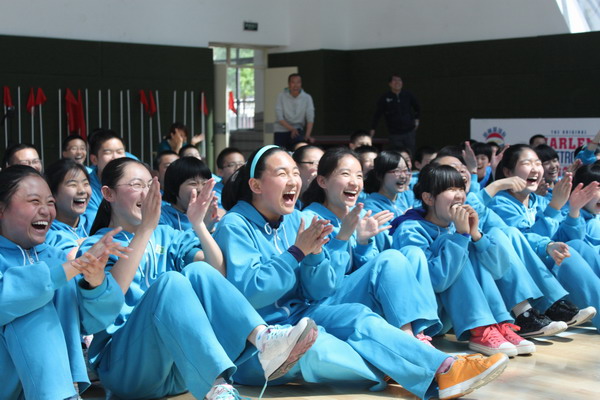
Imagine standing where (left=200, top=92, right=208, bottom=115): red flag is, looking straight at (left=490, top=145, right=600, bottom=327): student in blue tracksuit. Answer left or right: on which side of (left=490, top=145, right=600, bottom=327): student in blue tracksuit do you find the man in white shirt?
left

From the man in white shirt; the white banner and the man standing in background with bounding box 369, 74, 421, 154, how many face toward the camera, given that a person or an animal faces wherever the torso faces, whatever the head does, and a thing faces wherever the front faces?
3

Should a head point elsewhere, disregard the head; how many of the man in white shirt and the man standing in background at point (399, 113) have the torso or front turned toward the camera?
2

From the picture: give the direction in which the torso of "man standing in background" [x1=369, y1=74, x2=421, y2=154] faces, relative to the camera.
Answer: toward the camera

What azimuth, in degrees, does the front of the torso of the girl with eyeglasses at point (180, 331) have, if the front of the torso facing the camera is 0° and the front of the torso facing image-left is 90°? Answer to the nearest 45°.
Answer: approximately 315°

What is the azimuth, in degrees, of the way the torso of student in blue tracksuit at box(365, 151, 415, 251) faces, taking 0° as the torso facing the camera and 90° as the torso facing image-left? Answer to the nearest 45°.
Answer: approximately 315°

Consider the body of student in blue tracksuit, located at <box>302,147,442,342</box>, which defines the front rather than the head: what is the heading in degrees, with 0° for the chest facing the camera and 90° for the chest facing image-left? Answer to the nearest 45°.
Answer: approximately 315°

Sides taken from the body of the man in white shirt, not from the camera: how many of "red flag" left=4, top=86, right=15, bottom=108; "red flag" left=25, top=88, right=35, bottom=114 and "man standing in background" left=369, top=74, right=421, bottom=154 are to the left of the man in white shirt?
1

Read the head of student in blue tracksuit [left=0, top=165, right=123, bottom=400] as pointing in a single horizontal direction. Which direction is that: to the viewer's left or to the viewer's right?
to the viewer's right

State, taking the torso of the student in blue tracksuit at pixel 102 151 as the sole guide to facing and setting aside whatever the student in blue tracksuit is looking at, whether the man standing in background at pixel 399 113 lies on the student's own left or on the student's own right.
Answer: on the student's own left

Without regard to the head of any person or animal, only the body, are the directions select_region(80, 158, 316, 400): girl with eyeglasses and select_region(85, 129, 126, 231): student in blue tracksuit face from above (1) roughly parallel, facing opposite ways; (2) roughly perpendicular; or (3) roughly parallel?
roughly parallel

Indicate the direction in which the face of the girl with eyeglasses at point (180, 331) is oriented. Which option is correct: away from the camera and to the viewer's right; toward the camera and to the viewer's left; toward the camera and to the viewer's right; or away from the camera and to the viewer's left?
toward the camera and to the viewer's right

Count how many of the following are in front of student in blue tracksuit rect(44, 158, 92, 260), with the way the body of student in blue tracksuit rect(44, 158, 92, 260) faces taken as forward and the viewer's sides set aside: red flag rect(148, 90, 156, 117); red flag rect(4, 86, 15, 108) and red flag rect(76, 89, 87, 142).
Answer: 0

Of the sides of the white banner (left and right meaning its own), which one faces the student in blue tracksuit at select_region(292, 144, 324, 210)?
front

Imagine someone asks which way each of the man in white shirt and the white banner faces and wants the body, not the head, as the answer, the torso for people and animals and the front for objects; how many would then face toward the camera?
2

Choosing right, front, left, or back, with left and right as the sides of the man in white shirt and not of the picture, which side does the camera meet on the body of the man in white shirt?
front
